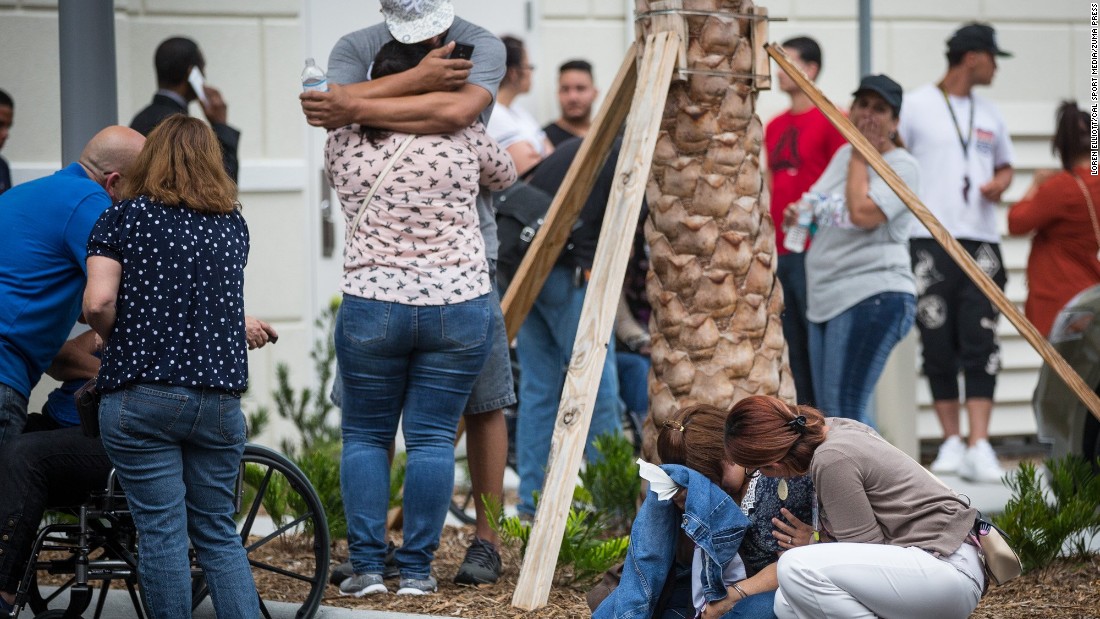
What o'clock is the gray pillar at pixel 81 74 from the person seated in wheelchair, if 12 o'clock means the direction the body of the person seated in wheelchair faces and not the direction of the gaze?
The gray pillar is roughly at 3 o'clock from the person seated in wheelchair.

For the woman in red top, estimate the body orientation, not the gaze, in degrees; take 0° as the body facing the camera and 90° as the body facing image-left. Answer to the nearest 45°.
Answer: approximately 135°

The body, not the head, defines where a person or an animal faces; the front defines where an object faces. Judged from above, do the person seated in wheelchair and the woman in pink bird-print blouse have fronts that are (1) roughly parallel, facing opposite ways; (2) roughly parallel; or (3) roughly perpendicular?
roughly perpendicular

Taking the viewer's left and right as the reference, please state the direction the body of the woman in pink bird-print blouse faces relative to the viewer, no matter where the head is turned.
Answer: facing away from the viewer

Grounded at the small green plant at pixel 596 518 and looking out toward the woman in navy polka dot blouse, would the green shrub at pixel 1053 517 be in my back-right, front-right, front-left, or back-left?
back-left

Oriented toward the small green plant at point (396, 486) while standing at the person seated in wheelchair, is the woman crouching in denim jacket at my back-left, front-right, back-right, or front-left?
front-right

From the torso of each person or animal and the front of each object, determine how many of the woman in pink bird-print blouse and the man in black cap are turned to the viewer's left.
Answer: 0

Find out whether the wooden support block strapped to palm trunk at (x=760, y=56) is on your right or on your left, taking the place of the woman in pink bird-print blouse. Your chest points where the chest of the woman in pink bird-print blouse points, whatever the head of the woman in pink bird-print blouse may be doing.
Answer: on your right

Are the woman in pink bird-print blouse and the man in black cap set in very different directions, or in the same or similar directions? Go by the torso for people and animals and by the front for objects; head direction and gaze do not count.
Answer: very different directions

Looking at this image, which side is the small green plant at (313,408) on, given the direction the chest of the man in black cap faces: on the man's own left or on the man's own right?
on the man's own right

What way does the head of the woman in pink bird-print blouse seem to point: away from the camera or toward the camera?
away from the camera

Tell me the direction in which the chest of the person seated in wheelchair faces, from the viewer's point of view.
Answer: to the viewer's left
